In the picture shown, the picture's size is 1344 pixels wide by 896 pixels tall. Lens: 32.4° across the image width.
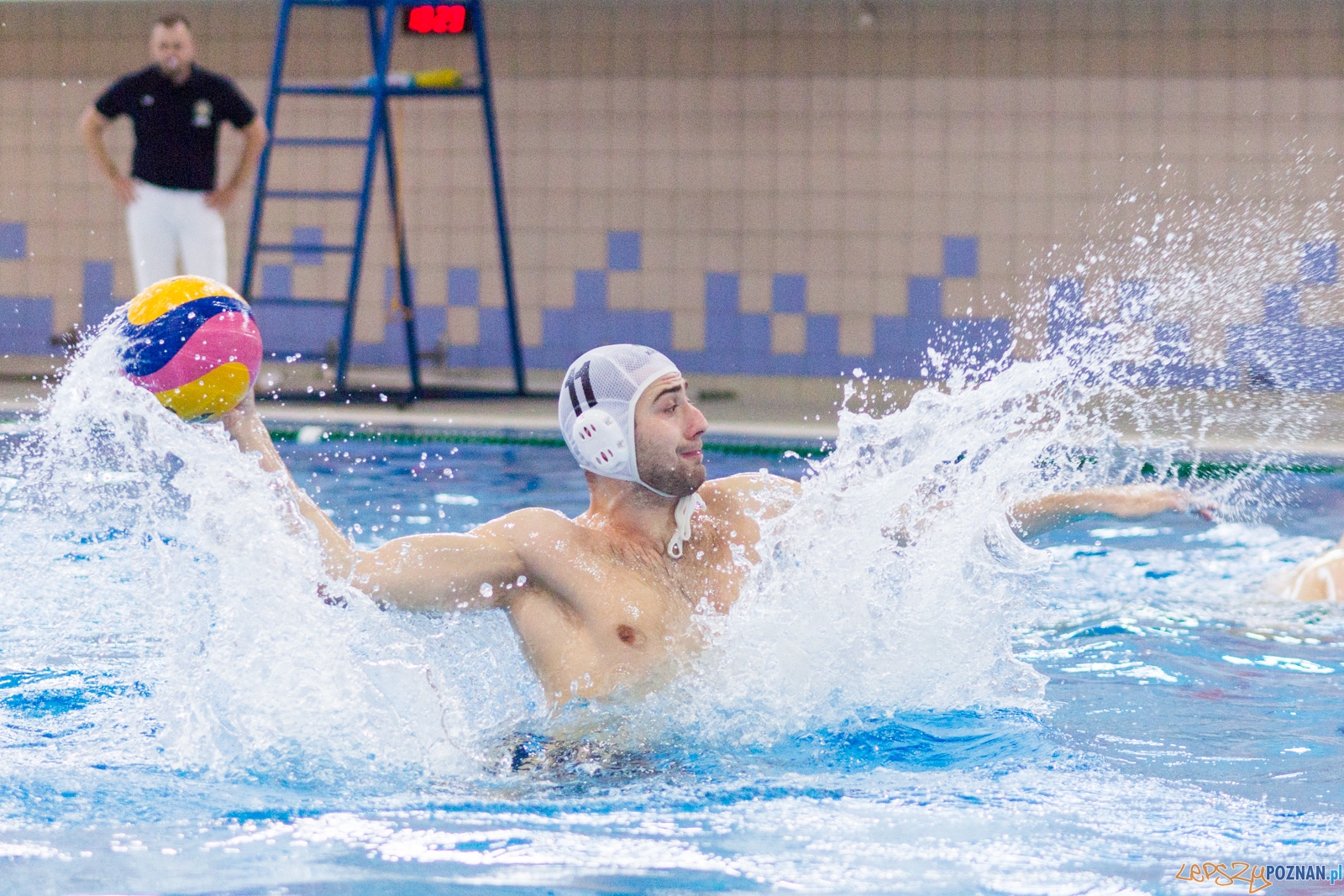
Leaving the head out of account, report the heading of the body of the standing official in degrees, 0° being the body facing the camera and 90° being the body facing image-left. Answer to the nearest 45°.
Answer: approximately 0°

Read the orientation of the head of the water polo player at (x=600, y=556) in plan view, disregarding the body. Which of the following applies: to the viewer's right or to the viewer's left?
to the viewer's right

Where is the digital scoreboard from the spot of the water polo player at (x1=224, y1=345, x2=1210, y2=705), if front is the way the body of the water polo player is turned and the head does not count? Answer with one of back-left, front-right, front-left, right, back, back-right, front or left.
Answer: back-left

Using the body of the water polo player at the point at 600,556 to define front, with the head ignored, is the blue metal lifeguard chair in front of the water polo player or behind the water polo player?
behind

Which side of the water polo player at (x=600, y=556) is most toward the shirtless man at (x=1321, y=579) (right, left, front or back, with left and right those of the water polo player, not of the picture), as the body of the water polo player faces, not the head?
left

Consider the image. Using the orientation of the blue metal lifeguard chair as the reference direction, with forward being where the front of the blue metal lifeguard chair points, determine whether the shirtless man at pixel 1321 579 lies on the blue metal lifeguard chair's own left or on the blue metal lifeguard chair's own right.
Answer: on the blue metal lifeguard chair's own left

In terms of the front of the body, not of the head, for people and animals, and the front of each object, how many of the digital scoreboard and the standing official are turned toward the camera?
2

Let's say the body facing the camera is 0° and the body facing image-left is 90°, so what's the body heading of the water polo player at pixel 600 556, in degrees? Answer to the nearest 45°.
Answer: approximately 315°

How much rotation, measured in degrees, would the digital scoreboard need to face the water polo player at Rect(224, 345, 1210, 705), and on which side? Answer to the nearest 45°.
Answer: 0° — it already faces them
